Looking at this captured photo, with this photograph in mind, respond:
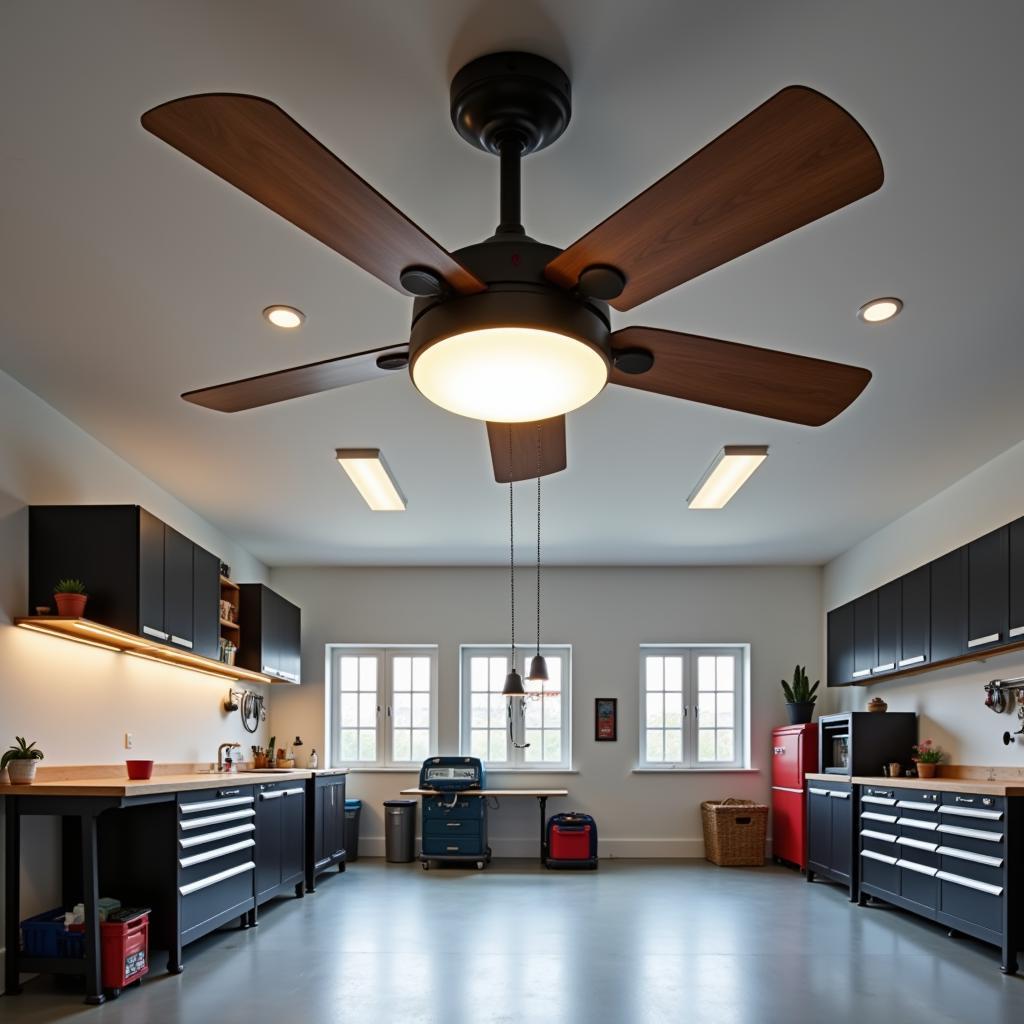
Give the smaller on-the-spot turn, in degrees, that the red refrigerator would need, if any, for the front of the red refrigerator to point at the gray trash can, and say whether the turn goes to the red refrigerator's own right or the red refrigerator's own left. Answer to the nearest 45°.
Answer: approximately 45° to the red refrigerator's own right

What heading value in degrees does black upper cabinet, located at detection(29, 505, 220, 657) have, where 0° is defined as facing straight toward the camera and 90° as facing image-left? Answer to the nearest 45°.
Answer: approximately 315°

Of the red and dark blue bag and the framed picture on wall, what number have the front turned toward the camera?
2

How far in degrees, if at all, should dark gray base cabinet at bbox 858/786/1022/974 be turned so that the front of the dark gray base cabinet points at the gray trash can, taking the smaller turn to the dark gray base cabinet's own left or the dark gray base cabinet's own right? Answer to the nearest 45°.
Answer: approximately 90° to the dark gray base cabinet's own right
